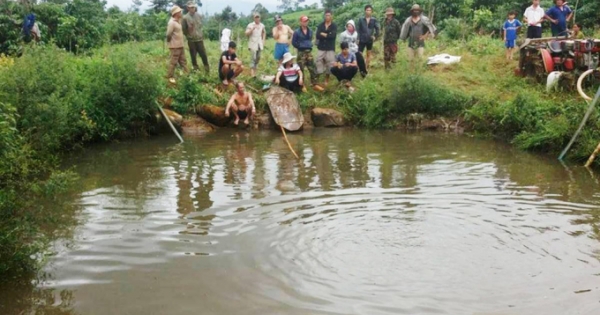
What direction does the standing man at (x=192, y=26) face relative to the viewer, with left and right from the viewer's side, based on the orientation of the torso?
facing the viewer

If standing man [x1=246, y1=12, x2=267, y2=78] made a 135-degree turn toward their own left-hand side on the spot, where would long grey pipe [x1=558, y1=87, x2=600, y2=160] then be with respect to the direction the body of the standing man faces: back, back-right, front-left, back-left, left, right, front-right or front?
right

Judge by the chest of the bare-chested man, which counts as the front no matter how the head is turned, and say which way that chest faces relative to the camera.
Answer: toward the camera

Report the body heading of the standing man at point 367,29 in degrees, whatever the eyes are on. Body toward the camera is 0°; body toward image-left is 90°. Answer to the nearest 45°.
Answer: approximately 0°

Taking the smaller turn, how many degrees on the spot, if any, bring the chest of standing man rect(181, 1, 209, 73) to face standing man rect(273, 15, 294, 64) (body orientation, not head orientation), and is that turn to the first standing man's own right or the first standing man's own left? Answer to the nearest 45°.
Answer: approximately 90° to the first standing man's own left

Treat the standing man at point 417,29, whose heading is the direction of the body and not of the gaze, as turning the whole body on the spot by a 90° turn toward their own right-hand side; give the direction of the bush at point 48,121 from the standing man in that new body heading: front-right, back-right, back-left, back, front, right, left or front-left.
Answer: front-left

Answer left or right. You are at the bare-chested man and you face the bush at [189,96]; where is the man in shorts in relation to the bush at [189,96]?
right

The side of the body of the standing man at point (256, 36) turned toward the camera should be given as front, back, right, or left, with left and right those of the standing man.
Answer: front

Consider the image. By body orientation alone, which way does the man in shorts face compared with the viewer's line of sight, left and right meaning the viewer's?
facing the viewer and to the right of the viewer

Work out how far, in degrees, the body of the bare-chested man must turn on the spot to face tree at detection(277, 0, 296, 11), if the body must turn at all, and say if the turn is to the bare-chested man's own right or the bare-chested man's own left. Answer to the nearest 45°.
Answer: approximately 180°

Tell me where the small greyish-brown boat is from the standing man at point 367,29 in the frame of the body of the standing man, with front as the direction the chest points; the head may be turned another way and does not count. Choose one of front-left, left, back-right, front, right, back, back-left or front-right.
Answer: front-right

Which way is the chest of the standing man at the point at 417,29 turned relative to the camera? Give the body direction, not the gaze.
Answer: toward the camera

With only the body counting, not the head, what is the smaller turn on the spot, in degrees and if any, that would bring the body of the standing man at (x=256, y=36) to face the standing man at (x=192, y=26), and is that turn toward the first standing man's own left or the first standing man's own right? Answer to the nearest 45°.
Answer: approximately 90° to the first standing man's own right
